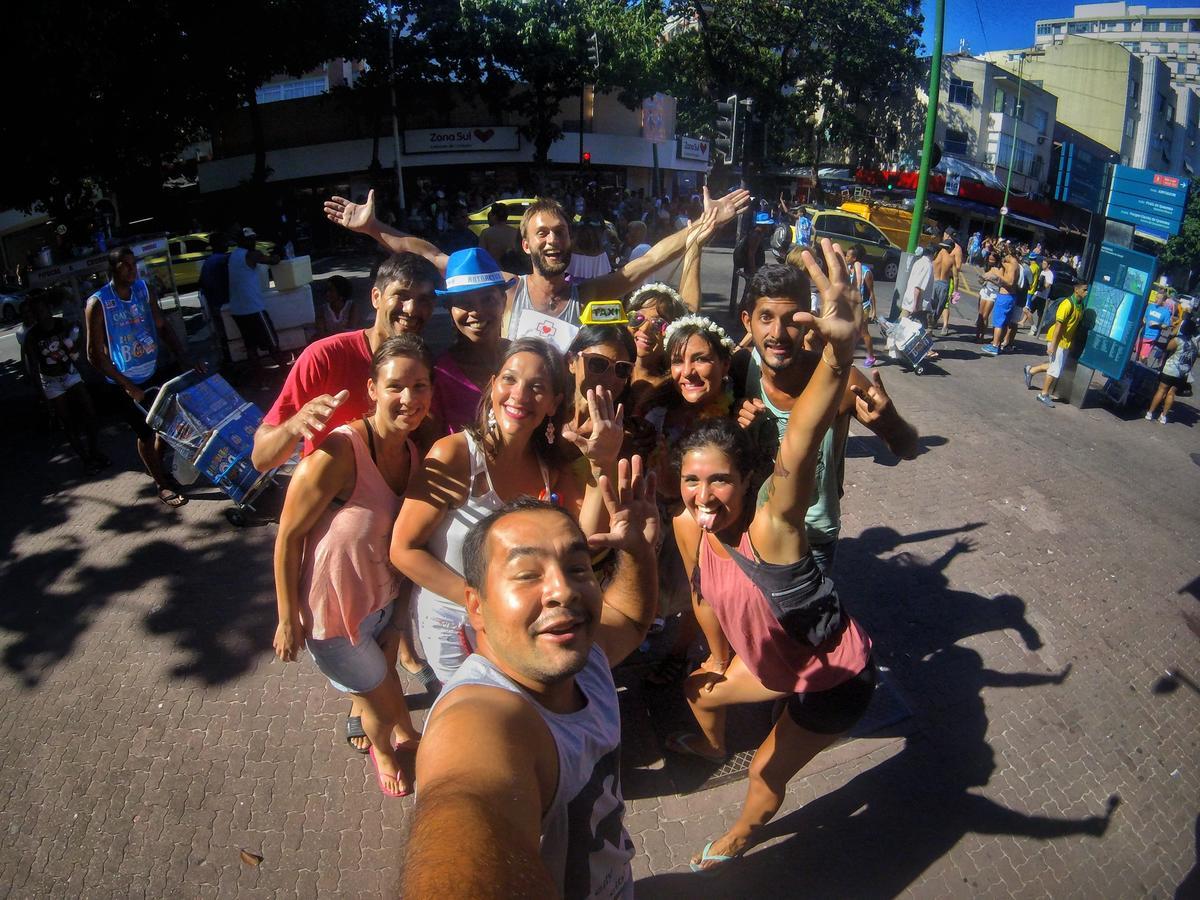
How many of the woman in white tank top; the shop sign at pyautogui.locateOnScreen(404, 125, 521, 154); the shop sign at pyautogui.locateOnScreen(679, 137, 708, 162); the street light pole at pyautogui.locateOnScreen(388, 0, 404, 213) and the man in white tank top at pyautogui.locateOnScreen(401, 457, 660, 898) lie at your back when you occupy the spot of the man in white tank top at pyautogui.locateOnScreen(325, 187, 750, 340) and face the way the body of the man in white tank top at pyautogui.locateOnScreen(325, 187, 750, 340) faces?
3

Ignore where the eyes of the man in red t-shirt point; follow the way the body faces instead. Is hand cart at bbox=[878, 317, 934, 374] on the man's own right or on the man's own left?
on the man's own left

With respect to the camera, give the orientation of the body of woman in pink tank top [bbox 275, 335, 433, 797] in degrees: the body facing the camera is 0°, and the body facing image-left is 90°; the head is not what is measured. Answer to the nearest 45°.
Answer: approximately 315°

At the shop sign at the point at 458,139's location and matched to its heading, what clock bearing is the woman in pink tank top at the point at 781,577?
The woman in pink tank top is roughly at 12 o'clock from the shop sign.

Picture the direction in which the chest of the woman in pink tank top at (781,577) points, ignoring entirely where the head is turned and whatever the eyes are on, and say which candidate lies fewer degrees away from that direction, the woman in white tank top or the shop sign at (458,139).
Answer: the woman in white tank top

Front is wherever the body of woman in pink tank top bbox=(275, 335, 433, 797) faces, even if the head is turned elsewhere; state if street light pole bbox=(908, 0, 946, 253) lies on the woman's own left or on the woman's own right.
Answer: on the woman's own left

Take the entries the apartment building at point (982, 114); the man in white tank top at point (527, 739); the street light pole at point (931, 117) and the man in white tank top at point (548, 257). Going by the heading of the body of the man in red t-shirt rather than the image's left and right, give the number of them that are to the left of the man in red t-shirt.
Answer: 3

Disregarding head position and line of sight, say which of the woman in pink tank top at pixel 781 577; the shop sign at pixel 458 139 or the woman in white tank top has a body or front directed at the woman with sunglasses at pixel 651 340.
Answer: the shop sign

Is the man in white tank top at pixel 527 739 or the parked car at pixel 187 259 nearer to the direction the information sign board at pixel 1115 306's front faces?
the man in white tank top

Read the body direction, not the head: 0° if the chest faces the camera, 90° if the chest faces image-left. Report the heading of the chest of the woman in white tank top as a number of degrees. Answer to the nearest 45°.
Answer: approximately 315°

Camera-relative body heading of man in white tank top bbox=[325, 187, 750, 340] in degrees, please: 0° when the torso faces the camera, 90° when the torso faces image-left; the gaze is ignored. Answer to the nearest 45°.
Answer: approximately 0°

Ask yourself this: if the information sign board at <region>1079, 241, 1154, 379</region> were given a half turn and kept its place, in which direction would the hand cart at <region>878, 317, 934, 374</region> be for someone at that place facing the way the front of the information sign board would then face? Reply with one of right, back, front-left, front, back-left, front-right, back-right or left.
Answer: left
